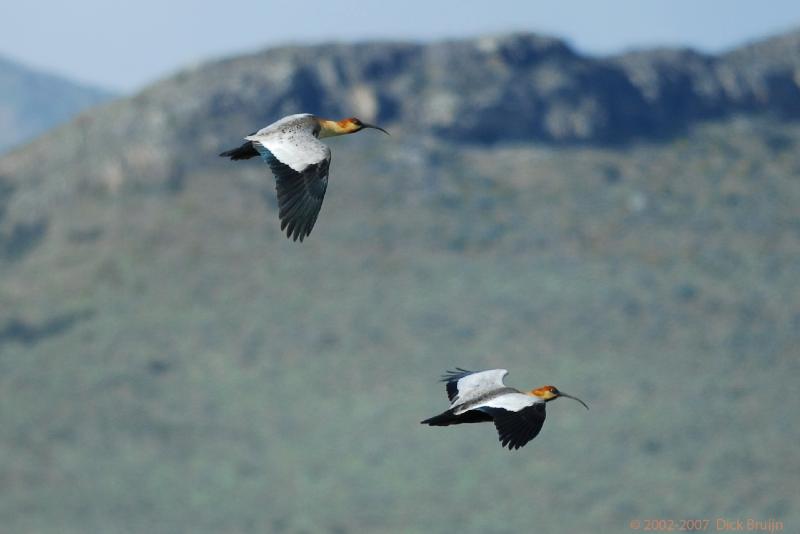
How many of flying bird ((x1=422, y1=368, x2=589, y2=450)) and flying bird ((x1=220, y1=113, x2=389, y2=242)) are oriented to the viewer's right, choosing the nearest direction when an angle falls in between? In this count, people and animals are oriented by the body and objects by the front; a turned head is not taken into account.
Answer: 2

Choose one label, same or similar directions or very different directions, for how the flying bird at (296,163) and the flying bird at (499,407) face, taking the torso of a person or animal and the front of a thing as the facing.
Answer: same or similar directions

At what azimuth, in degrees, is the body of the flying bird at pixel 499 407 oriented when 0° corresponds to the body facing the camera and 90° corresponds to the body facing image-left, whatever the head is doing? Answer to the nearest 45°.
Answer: approximately 270°

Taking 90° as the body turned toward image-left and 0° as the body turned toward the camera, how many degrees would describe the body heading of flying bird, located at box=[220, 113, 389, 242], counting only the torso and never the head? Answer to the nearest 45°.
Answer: approximately 270°
